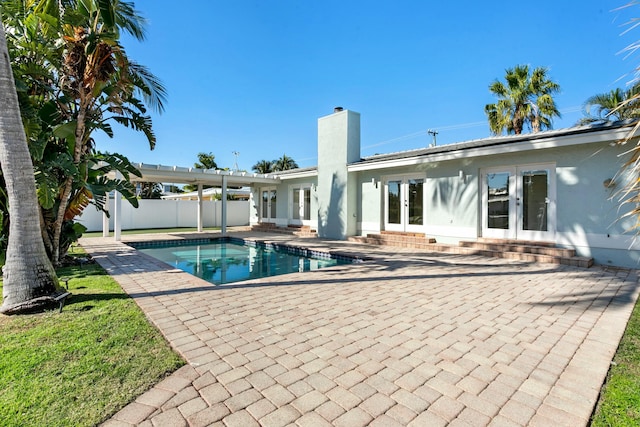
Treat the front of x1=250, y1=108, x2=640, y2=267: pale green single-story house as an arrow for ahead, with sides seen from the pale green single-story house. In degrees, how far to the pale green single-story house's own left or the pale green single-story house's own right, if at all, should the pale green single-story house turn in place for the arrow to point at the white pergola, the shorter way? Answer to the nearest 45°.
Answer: approximately 45° to the pale green single-story house's own right

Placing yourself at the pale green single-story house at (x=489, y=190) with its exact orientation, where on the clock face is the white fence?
The white fence is roughly at 2 o'clock from the pale green single-story house.

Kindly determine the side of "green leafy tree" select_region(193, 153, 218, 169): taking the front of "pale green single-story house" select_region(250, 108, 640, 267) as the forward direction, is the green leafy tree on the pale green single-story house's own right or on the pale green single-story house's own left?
on the pale green single-story house's own right

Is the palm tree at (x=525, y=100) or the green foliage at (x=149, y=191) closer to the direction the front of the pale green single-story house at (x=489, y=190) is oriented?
the green foliage

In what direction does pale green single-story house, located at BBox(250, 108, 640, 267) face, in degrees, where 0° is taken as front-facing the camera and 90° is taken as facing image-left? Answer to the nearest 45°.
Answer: approximately 45°

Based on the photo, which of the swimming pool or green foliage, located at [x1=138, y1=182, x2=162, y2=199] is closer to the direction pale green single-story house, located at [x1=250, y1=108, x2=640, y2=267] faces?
the swimming pool

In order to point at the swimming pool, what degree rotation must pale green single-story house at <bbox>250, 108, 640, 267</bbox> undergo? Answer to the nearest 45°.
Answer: approximately 45° to its right
